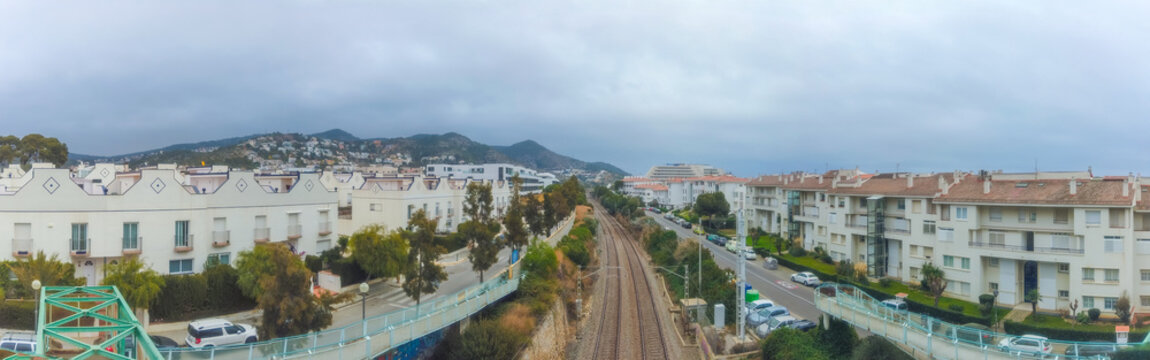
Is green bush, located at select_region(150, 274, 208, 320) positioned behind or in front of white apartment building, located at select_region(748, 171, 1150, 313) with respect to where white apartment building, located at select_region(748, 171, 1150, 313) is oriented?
in front

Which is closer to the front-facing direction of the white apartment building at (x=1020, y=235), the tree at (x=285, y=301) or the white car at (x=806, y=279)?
the tree

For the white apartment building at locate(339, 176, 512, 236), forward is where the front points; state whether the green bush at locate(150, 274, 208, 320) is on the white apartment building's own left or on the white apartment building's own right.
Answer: on the white apartment building's own right

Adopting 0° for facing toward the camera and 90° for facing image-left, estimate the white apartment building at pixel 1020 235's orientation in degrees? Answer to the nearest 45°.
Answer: approximately 45°

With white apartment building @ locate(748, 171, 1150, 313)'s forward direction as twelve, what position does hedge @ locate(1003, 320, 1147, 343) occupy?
The hedge is roughly at 10 o'clock from the white apartment building.

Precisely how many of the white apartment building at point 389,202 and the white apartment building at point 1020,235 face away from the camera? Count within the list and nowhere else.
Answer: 0

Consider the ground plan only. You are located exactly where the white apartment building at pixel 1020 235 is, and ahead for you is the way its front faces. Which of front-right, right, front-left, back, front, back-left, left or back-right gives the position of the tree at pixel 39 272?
front

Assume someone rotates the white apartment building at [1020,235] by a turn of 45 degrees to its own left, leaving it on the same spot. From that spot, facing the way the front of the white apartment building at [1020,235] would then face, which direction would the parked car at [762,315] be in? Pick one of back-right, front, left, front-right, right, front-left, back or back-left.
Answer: front-right

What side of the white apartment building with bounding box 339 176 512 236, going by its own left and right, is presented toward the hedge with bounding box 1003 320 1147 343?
front

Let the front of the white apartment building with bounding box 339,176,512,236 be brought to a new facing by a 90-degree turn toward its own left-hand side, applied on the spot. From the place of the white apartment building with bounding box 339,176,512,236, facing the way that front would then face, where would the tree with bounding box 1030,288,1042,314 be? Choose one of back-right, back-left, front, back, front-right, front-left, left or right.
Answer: right

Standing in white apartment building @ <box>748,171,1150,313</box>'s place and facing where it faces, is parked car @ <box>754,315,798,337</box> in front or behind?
in front

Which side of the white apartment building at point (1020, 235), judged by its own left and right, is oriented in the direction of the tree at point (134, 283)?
front

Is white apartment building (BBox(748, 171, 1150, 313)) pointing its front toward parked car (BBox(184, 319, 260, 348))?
yes

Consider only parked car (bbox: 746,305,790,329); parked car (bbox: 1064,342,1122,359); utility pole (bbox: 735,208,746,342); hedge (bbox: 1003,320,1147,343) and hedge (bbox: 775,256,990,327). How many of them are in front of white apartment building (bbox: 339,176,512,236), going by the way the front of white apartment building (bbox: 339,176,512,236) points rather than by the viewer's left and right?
5

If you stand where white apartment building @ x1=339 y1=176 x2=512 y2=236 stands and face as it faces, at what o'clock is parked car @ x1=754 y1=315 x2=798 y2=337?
The parked car is roughly at 12 o'clock from the white apartment building.

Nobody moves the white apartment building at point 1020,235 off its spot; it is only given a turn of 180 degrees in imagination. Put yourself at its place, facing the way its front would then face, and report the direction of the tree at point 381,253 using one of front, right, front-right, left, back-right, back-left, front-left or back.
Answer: back

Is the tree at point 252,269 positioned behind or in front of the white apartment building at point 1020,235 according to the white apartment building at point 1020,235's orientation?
in front

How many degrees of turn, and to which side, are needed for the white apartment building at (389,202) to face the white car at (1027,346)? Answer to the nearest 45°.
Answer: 0° — it already faces it
